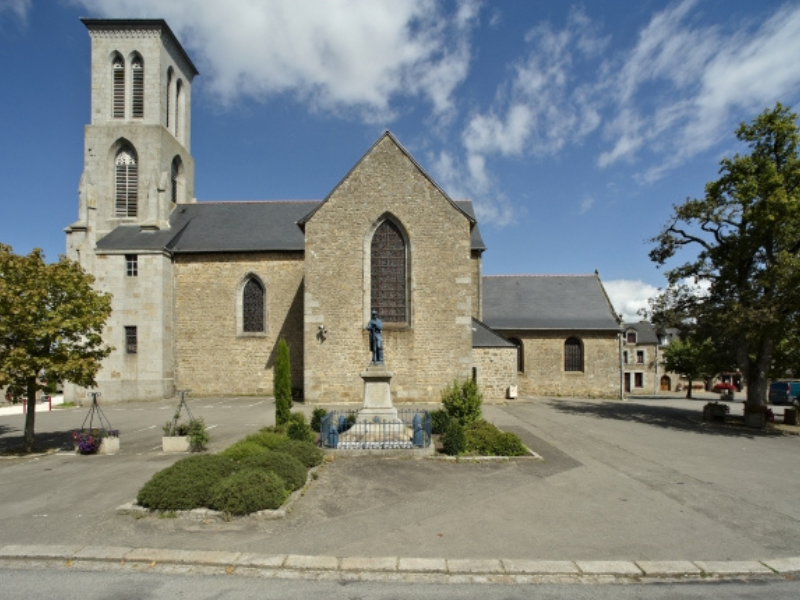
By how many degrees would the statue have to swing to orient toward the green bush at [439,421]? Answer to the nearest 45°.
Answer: approximately 135° to its left

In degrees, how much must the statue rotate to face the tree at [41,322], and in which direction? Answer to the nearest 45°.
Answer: approximately 90° to its right

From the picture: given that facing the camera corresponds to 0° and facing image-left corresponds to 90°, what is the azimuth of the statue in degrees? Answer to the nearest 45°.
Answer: approximately 0°
